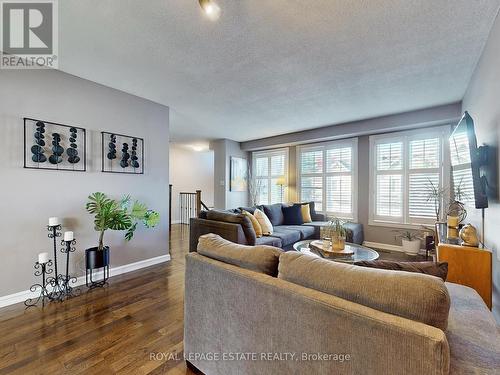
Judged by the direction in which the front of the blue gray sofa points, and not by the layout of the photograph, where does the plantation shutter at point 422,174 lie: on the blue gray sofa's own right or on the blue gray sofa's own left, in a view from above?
on the blue gray sofa's own left

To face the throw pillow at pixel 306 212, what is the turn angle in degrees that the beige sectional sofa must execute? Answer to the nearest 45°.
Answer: approximately 45° to its left

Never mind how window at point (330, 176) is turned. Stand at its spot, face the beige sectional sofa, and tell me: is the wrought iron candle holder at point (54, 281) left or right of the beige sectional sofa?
right

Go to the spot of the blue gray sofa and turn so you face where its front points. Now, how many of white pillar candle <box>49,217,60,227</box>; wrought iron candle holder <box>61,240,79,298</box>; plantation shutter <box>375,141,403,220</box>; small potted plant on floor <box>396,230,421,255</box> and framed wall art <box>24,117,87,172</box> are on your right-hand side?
3

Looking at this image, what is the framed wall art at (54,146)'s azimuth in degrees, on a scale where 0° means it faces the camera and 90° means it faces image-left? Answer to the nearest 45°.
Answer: approximately 315°

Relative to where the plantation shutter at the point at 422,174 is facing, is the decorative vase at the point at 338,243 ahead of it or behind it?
ahead

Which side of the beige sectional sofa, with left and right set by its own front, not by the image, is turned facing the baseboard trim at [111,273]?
left

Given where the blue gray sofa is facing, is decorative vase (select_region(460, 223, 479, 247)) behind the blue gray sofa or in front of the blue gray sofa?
in front

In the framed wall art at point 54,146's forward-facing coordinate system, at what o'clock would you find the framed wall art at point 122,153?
the framed wall art at point 122,153 is roughly at 10 o'clock from the framed wall art at point 54,146.

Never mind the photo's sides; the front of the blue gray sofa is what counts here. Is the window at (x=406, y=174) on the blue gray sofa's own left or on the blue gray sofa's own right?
on the blue gray sofa's own left

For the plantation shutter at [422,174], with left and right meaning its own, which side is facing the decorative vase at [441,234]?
front

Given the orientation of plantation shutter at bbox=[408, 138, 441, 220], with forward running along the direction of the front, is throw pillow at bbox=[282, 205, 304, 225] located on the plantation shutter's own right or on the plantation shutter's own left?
on the plantation shutter's own right

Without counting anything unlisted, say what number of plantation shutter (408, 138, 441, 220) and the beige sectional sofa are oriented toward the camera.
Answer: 1

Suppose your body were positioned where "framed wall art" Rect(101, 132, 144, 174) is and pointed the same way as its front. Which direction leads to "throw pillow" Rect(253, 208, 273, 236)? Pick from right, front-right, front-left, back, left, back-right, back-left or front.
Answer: front-left

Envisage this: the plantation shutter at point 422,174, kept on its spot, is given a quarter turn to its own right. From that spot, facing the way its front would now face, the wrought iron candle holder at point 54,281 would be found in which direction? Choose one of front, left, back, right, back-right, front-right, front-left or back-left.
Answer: front-left
